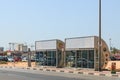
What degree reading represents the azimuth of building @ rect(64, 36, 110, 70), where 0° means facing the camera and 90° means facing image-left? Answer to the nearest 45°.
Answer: approximately 45°

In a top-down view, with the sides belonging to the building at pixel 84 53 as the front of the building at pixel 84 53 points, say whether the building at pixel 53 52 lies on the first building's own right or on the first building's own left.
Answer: on the first building's own right
